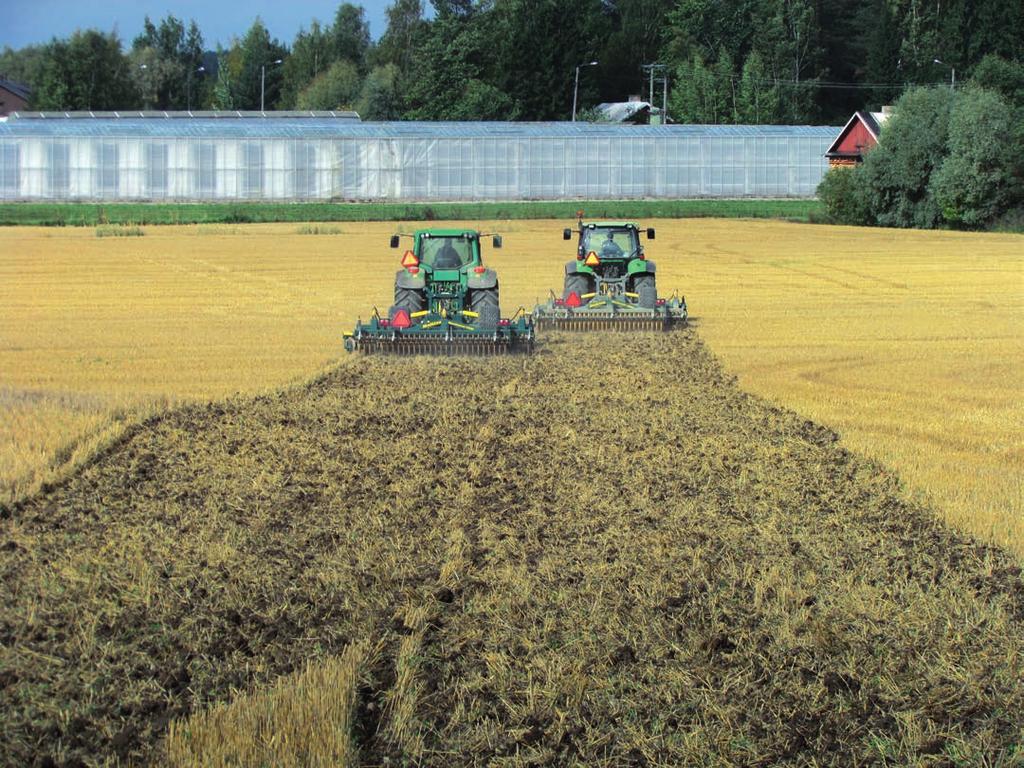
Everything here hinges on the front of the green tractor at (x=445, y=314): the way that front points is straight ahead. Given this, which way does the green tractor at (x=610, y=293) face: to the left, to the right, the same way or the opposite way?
the same way

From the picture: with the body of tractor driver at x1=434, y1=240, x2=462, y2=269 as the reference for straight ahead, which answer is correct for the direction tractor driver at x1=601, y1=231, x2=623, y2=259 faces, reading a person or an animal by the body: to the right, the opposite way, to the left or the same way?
the same way

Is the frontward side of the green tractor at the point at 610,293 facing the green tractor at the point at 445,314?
no

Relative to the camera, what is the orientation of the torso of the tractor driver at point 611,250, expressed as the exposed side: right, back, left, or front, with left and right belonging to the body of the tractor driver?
back

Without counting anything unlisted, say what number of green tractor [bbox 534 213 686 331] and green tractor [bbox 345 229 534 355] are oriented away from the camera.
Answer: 2

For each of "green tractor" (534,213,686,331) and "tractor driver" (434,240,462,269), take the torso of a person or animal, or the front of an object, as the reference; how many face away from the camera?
2

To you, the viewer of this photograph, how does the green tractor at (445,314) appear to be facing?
facing away from the viewer

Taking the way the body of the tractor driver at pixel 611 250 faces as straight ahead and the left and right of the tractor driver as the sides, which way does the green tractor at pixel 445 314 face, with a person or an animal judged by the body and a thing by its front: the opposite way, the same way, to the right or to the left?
the same way

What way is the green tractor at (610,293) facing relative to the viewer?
away from the camera

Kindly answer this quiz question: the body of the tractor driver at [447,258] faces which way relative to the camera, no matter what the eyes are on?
away from the camera

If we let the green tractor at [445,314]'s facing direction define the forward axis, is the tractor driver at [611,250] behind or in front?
in front

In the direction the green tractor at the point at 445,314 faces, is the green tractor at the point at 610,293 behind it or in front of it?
in front
